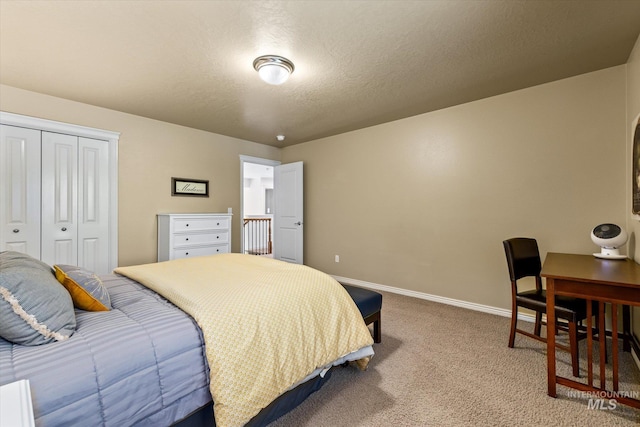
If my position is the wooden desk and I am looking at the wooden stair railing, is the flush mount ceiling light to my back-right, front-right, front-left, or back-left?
front-left

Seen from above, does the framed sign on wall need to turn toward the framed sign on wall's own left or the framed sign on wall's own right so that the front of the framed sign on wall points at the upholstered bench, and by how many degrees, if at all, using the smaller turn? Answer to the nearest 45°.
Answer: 0° — it already faces it

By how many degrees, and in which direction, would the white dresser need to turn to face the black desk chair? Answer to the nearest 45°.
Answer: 0° — it already faces it

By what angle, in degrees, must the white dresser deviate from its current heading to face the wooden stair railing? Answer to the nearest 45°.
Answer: approximately 90° to its left

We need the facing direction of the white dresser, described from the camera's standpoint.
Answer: facing the viewer and to the right of the viewer

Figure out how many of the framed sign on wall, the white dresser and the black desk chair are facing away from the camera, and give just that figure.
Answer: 0

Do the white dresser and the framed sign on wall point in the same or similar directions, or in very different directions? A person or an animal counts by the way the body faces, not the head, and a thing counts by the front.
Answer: same or similar directions

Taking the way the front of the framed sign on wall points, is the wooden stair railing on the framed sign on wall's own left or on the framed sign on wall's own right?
on the framed sign on wall's own left

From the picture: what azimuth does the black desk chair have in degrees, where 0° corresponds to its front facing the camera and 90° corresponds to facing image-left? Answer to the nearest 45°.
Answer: approximately 315°

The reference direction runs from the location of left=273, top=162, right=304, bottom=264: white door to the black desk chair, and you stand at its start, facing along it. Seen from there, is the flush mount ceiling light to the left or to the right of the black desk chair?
right

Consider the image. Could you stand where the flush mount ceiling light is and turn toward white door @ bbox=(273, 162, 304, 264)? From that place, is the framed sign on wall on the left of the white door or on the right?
left

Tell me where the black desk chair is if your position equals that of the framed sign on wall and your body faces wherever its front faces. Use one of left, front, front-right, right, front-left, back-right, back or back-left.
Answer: front
